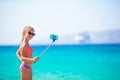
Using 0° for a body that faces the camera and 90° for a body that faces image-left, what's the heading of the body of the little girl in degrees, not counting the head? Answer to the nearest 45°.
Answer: approximately 270°
